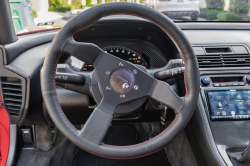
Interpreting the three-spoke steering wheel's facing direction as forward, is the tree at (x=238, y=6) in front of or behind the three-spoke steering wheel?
behind

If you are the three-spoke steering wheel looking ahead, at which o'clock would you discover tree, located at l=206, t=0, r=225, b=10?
The tree is roughly at 7 o'clock from the three-spoke steering wheel.

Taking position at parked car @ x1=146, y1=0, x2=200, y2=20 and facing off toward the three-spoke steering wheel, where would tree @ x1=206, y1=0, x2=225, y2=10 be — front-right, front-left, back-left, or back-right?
back-left

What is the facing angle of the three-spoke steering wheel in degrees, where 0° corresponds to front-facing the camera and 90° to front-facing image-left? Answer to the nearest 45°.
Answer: approximately 0°

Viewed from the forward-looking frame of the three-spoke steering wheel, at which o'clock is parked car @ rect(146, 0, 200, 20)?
The parked car is roughly at 7 o'clock from the three-spoke steering wheel.

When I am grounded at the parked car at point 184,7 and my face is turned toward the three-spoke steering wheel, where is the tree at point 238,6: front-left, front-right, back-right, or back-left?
back-left
